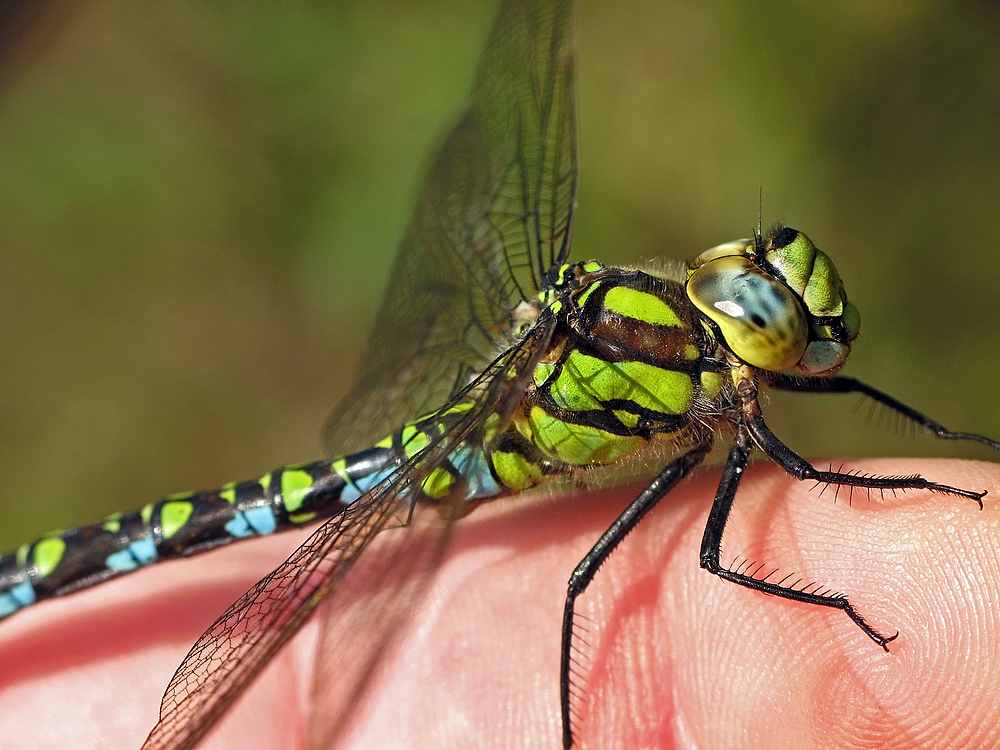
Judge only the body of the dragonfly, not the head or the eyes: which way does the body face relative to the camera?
to the viewer's right
